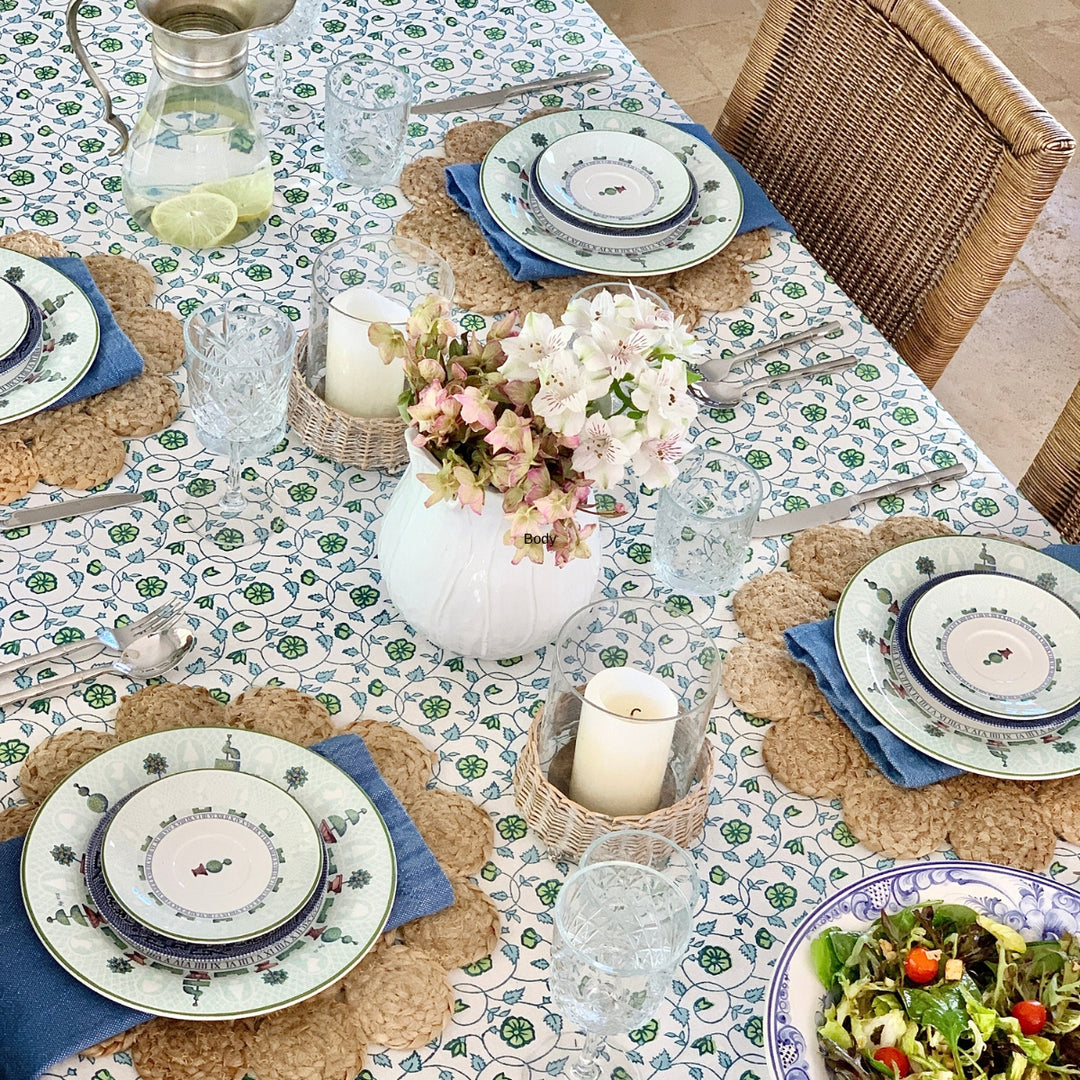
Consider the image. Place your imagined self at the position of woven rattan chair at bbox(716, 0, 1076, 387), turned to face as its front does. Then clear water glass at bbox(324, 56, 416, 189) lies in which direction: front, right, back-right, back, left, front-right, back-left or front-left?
front

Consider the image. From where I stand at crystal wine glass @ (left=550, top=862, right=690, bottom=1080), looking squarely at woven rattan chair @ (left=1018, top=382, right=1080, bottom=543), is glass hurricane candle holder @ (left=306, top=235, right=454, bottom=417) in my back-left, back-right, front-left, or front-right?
front-left

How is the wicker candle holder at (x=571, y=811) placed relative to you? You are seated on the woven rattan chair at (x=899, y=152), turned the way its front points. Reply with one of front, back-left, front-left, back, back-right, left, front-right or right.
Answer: front-left

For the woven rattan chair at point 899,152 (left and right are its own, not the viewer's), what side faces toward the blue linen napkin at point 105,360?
front

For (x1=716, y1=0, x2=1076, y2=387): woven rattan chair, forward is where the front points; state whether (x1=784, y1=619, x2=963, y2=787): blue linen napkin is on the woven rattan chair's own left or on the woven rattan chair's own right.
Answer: on the woven rattan chair's own left

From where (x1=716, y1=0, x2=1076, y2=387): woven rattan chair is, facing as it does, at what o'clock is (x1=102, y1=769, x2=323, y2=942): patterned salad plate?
The patterned salad plate is roughly at 11 o'clock from the woven rattan chair.

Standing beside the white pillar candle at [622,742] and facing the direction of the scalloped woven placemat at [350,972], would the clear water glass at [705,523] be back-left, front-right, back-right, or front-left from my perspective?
back-right

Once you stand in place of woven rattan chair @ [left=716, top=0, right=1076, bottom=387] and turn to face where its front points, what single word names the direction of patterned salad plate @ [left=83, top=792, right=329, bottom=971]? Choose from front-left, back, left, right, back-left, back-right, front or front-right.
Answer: front-left

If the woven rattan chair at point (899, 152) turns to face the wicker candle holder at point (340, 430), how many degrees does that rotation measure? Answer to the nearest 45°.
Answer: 0° — it already faces it

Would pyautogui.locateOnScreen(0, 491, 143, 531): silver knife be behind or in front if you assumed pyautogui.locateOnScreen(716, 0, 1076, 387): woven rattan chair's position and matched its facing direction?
in front

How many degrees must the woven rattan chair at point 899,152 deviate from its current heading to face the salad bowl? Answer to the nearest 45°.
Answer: approximately 45° to its left

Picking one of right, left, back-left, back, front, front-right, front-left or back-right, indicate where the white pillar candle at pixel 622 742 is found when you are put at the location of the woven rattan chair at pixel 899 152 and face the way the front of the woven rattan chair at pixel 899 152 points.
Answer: front-left

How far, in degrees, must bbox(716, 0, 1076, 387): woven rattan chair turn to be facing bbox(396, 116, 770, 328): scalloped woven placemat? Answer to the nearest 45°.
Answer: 0° — it already faces it

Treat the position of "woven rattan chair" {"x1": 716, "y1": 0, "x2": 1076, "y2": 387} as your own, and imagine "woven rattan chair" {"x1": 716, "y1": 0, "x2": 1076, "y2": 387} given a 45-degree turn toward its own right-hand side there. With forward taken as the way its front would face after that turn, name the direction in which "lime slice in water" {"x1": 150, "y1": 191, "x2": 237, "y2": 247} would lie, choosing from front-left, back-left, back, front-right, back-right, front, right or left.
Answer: front-left

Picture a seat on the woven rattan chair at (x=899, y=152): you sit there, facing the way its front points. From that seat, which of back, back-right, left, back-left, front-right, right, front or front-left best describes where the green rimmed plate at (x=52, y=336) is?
front

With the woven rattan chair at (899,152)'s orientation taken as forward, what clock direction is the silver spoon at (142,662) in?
The silver spoon is roughly at 11 o'clock from the woven rattan chair.

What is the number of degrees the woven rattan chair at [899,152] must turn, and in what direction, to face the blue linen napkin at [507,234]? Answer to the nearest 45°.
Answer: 0° — it already faces it

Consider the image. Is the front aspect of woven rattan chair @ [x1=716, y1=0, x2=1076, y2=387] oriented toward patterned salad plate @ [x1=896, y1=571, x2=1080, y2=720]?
no

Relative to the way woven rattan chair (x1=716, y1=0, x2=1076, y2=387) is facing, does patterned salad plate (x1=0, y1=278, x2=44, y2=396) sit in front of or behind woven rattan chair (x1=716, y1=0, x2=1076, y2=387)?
in front

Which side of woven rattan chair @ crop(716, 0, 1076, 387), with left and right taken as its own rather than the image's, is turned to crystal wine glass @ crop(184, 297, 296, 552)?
front
